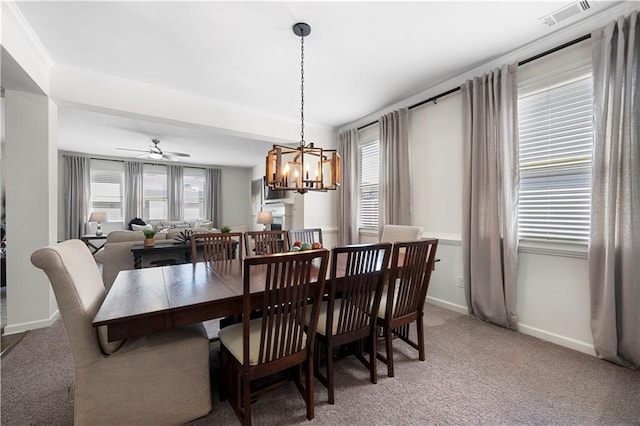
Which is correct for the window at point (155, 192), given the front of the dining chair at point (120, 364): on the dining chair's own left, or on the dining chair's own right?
on the dining chair's own left

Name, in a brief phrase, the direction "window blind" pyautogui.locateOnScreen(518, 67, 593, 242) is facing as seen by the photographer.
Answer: facing the viewer and to the left of the viewer

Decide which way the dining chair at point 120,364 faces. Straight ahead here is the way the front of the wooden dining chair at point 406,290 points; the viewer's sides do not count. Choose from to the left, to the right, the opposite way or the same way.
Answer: to the right

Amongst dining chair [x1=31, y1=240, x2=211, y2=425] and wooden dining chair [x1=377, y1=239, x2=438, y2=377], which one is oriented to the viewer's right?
the dining chair

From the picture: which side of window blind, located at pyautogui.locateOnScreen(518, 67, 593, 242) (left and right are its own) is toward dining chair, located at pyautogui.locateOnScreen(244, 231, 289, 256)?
front

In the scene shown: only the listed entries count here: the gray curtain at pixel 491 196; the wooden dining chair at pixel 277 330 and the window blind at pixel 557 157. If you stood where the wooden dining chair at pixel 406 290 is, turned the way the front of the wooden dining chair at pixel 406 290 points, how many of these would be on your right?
2

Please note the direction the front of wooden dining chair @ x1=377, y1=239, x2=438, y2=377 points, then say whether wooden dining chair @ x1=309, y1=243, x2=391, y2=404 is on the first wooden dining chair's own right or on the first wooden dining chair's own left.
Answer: on the first wooden dining chair's own left

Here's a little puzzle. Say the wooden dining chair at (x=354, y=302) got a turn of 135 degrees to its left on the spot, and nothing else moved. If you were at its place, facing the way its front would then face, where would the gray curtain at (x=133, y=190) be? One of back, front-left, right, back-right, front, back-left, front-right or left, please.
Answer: back-right

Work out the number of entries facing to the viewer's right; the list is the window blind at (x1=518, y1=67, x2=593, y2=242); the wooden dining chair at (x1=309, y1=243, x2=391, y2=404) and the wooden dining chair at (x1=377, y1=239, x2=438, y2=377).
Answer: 0

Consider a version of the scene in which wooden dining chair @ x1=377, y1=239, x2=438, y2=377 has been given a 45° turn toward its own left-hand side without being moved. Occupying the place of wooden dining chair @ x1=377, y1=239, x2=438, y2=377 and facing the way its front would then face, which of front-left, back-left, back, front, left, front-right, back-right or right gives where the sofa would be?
front

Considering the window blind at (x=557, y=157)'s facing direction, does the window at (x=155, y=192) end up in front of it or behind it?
in front

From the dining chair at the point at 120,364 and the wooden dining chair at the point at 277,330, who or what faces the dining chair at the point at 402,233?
the dining chair at the point at 120,364

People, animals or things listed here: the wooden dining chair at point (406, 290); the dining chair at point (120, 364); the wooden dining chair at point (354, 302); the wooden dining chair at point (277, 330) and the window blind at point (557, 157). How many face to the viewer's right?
1

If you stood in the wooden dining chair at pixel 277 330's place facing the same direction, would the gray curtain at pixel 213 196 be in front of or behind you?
in front

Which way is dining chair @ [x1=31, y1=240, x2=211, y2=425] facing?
to the viewer's right

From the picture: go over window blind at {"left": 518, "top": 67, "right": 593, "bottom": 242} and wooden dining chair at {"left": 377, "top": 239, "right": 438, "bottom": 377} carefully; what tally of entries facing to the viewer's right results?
0

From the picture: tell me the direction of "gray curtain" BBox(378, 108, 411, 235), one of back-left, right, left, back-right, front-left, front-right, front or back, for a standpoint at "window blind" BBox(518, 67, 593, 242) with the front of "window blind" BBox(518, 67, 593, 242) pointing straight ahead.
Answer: front-right
